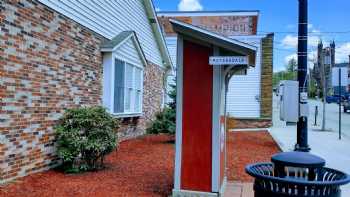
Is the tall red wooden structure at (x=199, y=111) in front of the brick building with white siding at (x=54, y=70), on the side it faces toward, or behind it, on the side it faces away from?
in front

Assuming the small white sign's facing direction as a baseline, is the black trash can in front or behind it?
in front

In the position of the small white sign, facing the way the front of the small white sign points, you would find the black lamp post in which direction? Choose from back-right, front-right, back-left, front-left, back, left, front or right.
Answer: back-left

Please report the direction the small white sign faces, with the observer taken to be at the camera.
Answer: facing the viewer

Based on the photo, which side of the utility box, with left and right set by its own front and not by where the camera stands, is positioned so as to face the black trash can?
left

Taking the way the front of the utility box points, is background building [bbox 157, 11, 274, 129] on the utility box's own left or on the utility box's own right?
on the utility box's own right

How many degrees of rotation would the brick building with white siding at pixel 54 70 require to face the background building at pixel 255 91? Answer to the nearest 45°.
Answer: approximately 90° to its left

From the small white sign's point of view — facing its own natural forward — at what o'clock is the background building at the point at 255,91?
The background building is roughly at 6 o'clock from the small white sign.

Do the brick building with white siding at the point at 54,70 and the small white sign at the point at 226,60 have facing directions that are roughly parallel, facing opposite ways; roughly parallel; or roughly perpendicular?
roughly perpendicular

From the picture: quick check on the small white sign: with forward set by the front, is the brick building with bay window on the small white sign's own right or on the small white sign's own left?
on the small white sign's own right
